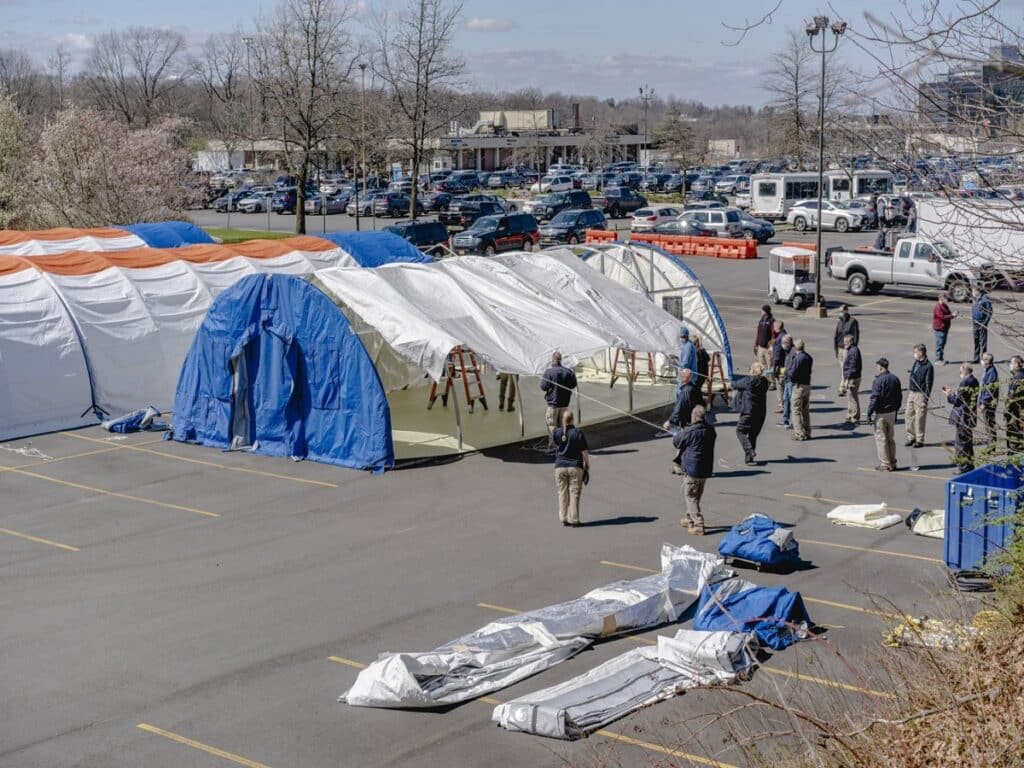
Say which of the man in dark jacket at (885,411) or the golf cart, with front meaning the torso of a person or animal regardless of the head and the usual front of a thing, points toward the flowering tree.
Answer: the man in dark jacket

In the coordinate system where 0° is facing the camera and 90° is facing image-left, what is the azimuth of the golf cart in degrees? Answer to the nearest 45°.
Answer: approximately 315°

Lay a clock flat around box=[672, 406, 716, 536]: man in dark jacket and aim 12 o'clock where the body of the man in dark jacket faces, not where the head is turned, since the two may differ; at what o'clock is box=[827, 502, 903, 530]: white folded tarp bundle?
The white folded tarp bundle is roughly at 4 o'clock from the man in dark jacket.

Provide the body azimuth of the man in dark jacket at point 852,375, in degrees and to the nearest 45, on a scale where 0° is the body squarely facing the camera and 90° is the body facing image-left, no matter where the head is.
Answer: approximately 90°

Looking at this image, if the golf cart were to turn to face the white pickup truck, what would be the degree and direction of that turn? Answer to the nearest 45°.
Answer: approximately 90° to its left

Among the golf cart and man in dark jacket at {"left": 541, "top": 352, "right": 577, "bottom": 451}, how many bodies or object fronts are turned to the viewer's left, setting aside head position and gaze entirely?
0

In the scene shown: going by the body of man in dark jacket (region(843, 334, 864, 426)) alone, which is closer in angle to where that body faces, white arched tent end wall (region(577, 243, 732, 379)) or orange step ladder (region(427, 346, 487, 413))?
the orange step ladder

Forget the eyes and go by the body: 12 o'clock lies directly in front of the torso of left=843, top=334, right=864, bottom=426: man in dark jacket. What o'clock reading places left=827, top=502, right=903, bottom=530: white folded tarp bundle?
The white folded tarp bundle is roughly at 9 o'clock from the man in dark jacket.

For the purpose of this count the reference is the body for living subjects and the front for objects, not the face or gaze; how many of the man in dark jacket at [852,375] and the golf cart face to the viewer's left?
1

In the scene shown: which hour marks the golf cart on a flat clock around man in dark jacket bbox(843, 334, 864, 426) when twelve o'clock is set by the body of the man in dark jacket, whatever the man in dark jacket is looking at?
The golf cart is roughly at 3 o'clock from the man in dark jacket.

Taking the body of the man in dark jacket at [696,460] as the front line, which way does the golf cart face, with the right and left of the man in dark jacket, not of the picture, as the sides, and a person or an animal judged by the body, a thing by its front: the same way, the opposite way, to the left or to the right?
the opposite way
